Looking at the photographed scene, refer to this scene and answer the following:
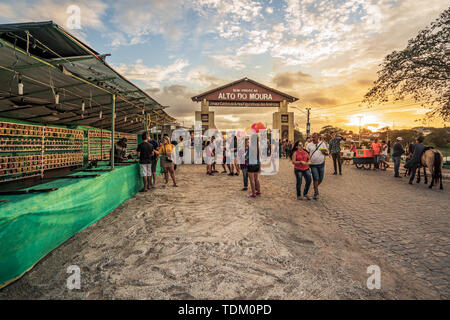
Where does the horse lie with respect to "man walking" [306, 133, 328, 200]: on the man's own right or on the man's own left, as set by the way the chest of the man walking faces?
on the man's own left

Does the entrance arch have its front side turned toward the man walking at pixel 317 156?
yes

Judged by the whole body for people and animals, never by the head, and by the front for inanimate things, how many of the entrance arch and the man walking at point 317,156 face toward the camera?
2

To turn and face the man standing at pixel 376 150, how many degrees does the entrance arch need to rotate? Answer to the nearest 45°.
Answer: approximately 45° to its left

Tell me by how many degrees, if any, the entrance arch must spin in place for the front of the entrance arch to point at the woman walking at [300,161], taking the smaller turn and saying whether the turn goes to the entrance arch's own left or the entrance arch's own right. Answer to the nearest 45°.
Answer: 0° — it already faces them

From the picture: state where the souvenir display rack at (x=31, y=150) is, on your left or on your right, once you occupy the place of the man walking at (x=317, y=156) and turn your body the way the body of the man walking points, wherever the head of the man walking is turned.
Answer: on your right

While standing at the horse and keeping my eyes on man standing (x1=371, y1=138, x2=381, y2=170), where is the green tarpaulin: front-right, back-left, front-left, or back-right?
back-left

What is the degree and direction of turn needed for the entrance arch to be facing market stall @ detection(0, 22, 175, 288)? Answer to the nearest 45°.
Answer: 0° — it already faces it
